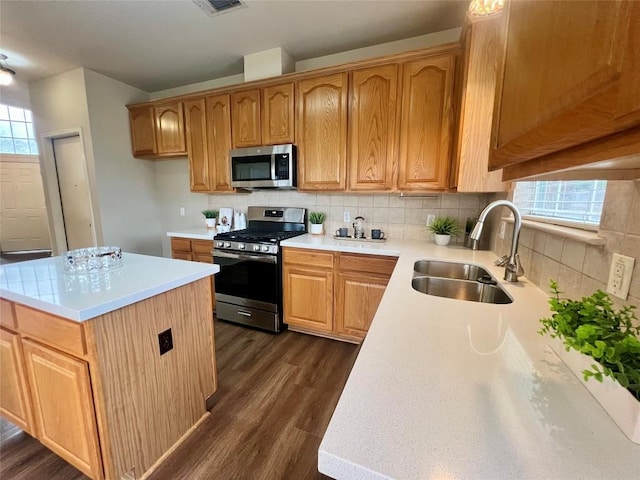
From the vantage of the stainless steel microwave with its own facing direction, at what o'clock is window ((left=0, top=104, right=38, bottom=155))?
The window is roughly at 3 o'clock from the stainless steel microwave.

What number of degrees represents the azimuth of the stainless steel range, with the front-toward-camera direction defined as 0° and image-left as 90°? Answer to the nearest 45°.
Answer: approximately 45°

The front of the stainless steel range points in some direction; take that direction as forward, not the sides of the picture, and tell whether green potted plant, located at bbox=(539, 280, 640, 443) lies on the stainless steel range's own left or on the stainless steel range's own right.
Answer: on the stainless steel range's own left

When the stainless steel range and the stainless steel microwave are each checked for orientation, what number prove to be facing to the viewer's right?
0

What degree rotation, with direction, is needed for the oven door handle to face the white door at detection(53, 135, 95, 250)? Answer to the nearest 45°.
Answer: approximately 90° to its right

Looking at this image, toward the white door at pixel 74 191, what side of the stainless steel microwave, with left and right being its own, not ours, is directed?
right

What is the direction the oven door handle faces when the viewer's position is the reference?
facing the viewer and to the left of the viewer

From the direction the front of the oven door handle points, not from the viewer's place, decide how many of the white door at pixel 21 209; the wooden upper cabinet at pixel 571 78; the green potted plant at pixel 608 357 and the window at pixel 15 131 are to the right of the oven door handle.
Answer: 2

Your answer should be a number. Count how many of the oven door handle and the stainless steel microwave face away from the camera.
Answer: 0

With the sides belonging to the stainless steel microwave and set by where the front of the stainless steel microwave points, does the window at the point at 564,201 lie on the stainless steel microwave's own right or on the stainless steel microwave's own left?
on the stainless steel microwave's own left
